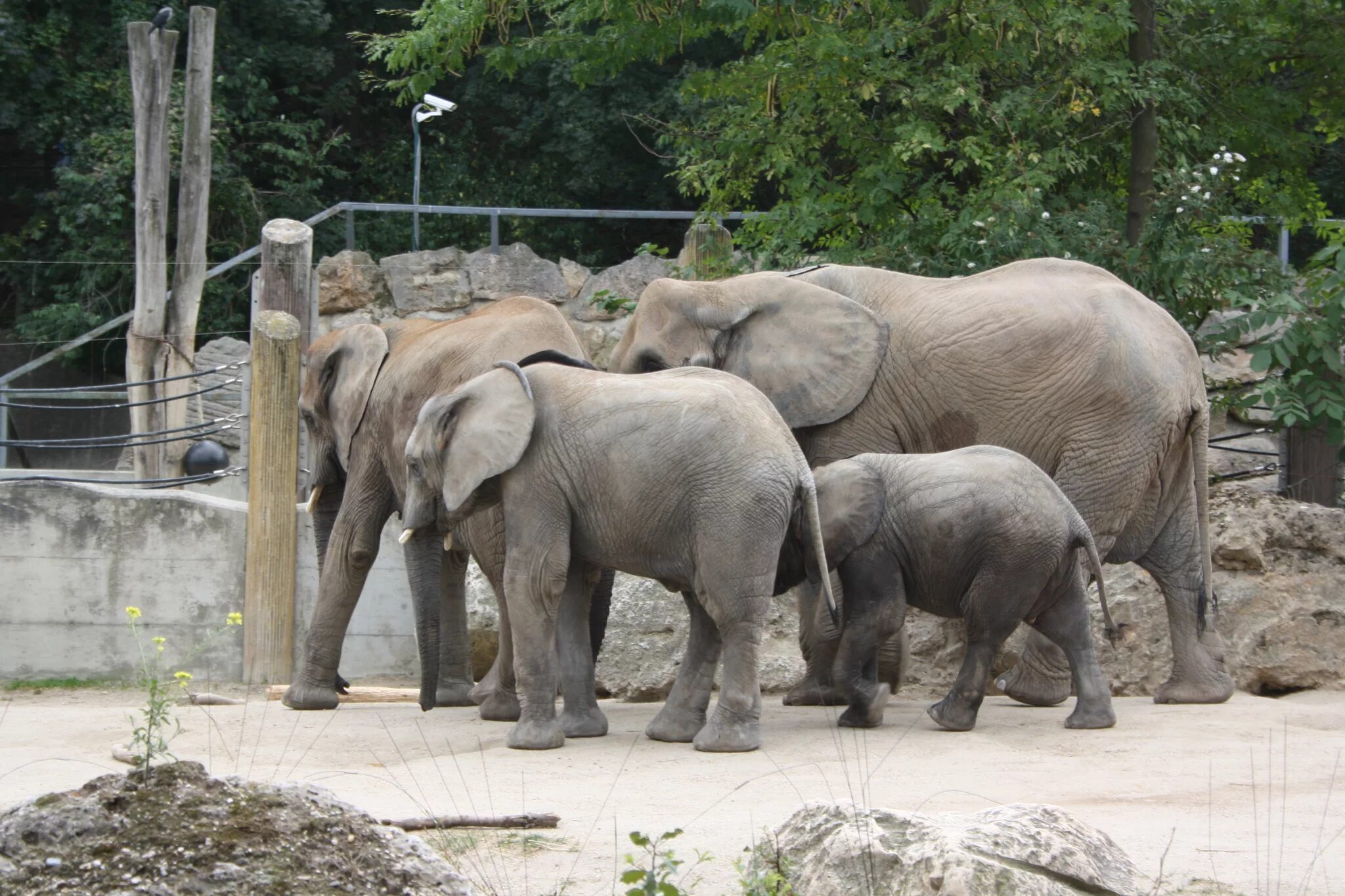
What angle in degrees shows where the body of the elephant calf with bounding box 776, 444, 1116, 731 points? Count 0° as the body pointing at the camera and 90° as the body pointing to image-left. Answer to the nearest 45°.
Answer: approximately 90°

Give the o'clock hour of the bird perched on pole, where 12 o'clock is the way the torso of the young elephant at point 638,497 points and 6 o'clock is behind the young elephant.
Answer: The bird perched on pole is roughly at 2 o'clock from the young elephant.

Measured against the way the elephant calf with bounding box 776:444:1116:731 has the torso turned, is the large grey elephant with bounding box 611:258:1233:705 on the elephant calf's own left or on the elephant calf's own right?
on the elephant calf's own right

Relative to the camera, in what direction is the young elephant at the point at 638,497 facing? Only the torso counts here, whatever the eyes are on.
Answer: to the viewer's left

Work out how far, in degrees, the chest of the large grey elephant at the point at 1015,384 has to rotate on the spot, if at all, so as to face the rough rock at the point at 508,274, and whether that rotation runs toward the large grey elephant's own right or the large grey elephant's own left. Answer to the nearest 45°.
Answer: approximately 45° to the large grey elephant's own right

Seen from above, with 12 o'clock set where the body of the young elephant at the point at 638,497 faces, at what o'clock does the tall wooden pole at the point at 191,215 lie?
The tall wooden pole is roughly at 2 o'clock from the young elephant.

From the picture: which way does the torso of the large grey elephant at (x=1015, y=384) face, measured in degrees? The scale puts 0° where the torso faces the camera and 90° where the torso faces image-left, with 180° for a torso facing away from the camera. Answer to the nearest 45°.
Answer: approximately 90°

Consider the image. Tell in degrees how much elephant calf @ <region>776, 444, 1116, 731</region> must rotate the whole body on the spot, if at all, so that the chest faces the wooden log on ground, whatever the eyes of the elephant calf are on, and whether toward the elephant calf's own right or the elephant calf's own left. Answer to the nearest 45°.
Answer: approximately 45° to the elephant calf's own left

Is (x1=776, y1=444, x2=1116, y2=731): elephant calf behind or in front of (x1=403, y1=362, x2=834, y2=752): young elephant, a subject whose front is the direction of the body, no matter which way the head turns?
behind
